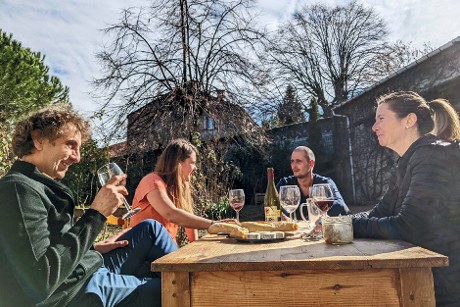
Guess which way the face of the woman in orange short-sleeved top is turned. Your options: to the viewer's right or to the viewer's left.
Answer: to the viewer's right

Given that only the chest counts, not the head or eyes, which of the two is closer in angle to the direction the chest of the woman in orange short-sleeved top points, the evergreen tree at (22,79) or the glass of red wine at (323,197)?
the glass of red wine

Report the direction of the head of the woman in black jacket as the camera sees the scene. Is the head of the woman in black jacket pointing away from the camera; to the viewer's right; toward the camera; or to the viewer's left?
to the viewer's left

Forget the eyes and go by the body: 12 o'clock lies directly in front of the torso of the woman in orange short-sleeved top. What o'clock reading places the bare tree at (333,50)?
The bare tree is roughly at 10 o'clock from the woman in orange short-sleeved top.

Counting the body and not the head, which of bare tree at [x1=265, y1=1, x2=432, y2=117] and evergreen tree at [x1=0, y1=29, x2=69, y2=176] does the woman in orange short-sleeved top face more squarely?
the bare tree

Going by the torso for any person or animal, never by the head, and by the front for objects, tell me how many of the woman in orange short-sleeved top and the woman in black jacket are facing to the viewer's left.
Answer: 1

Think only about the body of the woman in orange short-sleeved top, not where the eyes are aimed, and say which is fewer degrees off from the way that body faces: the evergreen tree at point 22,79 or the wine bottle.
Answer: the wine bottle

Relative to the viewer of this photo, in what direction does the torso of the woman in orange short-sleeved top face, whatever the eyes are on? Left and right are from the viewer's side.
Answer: facing to the right of the viewer

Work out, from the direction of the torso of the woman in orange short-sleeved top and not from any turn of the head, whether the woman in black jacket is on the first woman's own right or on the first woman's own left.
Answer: on the first woman's own right

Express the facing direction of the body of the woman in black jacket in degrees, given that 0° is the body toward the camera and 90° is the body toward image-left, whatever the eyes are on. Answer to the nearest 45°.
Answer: approximately 90°

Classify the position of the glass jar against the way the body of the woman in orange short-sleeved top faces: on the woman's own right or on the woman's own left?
on the woman's own right
